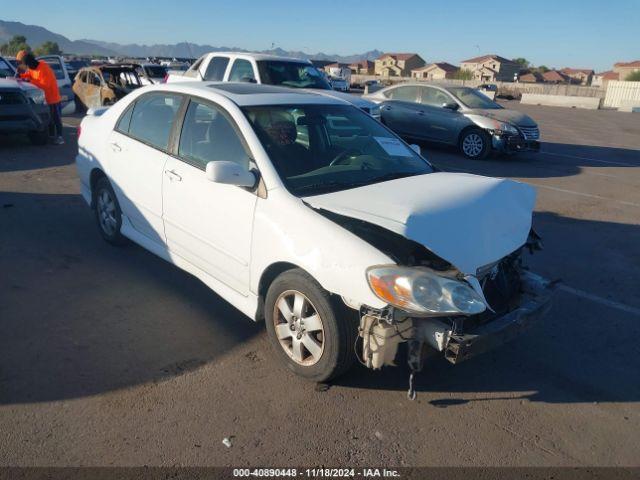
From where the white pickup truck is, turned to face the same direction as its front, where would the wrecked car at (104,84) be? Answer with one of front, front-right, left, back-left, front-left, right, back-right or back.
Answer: back

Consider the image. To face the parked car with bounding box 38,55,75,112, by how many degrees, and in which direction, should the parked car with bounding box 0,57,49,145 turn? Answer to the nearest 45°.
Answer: approximately 135° to its left

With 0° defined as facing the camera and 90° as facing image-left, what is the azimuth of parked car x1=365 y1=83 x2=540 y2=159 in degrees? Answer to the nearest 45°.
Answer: approximately 315°

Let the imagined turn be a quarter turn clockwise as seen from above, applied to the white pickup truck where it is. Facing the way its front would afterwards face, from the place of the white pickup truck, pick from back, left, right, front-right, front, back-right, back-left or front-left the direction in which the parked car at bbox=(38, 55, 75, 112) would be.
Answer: right

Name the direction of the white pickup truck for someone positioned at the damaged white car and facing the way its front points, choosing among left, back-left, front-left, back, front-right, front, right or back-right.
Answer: back-left

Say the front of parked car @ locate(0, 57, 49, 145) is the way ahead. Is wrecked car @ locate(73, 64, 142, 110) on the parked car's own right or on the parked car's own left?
on the parked car's own left

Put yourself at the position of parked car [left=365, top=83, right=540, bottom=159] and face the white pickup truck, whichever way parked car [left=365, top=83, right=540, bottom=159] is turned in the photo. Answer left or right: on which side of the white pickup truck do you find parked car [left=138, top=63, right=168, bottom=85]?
right

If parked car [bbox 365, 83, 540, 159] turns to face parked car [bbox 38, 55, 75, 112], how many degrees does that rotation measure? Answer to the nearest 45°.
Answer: approximately 135° to its right
